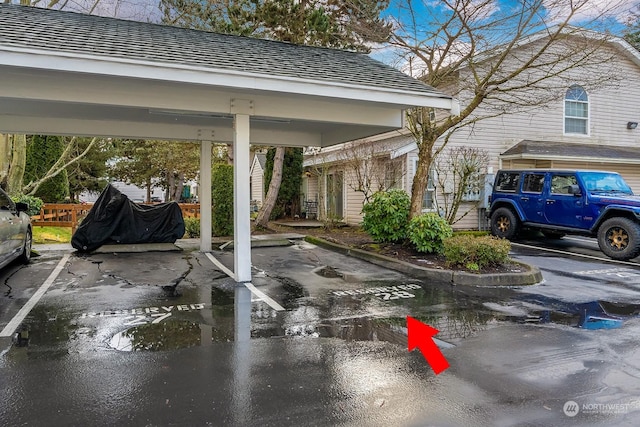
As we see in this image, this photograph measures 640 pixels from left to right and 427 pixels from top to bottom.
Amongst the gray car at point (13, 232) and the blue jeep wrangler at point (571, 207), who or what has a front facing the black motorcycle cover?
the gray car

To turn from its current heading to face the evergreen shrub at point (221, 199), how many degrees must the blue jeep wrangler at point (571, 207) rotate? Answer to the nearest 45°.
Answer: approximately 135° to its right

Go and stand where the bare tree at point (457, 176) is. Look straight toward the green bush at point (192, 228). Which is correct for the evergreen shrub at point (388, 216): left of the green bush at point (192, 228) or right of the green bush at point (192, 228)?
left

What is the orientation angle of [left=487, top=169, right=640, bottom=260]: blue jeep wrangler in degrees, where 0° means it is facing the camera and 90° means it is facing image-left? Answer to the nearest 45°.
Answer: approximately 315°

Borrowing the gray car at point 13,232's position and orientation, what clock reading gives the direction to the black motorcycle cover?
The black motorcycle cover is roughly at 2 o'clock from the gray car.

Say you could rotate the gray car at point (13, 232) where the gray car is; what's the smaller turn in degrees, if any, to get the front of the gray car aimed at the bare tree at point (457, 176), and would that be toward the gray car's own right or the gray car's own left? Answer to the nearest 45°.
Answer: approximately 45° to the gray car's own right

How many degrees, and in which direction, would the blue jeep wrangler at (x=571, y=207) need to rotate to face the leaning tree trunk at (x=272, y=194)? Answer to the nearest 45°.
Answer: approximately 135° to its right

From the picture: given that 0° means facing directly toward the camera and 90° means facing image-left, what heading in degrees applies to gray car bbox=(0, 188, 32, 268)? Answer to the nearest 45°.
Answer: approximately 225°

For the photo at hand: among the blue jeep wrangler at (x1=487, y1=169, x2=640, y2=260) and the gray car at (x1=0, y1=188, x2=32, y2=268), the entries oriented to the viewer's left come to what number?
0
